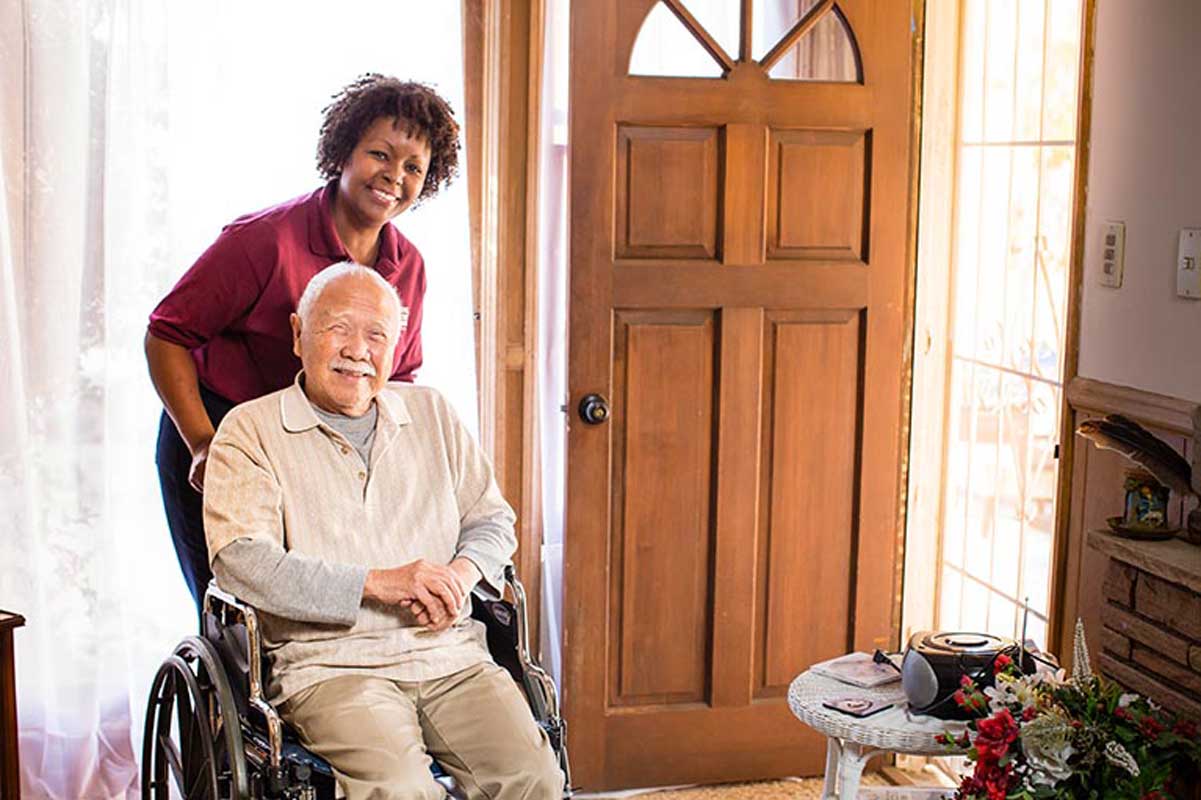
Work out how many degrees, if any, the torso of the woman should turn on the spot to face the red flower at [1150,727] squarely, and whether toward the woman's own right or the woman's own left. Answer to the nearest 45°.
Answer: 0° — they already face it

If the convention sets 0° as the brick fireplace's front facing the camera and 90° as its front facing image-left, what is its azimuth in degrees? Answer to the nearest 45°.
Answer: approximately 45°

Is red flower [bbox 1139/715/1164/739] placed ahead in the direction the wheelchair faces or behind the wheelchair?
ahead

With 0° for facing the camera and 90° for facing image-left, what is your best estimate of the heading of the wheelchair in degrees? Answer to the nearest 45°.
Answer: approximately 315°

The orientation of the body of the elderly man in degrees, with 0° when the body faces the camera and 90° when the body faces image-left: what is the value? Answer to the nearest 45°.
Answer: approximately 315°

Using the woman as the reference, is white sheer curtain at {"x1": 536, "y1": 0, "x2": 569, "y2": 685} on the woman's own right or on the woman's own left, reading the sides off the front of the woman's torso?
on the woman's own left

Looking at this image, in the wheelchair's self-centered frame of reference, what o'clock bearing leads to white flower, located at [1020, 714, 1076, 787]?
The white flower is roughly at 11 o'clock from the wheelchair.

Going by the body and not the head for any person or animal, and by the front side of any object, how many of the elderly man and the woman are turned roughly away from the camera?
0
